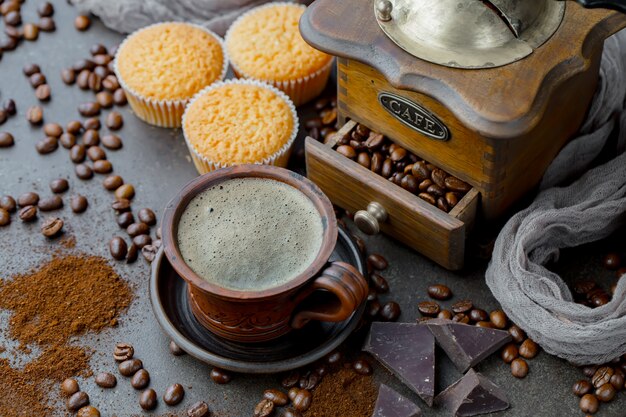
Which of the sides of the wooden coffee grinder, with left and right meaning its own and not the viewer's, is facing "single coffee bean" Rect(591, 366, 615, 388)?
left

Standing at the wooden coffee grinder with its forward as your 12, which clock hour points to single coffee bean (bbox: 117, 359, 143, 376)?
The single coffee bean is roughly at 12 o'clock from the wooden coffee grinder.

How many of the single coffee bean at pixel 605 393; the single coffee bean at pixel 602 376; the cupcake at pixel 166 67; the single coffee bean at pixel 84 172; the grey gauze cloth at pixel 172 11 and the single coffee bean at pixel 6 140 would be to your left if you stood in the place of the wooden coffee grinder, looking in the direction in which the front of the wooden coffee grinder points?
2

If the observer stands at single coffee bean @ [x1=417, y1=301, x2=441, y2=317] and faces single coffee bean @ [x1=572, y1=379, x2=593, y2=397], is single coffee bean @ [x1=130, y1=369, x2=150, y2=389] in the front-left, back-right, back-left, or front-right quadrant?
back-right

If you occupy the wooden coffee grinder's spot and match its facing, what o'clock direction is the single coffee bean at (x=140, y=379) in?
The single coffee bean is roughly at 12 o'clock from the wooden coffee grinder.

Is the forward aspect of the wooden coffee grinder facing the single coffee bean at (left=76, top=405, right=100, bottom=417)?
yes

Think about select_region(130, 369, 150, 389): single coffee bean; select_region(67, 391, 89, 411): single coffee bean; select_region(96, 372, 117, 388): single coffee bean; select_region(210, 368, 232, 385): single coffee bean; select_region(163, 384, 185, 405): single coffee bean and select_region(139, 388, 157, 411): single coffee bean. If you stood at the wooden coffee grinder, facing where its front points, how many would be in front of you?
6

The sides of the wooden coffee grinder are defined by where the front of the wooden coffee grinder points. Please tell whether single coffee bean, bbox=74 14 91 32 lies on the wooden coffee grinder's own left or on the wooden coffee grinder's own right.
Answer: on the wooden coffee grinder's own right

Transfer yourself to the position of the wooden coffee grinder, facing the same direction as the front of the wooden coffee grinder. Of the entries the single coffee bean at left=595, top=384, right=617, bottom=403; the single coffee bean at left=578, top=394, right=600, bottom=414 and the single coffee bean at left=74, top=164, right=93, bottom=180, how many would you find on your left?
2

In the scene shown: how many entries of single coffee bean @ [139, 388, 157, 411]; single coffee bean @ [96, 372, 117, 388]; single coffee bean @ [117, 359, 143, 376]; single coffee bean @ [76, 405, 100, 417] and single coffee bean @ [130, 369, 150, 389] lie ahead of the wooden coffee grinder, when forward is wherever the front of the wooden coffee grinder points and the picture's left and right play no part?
5

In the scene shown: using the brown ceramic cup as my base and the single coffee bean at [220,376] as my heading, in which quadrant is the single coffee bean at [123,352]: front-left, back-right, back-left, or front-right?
front-right

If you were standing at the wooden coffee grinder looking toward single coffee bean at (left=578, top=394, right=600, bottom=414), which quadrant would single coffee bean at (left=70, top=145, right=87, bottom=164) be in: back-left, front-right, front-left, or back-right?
back-right

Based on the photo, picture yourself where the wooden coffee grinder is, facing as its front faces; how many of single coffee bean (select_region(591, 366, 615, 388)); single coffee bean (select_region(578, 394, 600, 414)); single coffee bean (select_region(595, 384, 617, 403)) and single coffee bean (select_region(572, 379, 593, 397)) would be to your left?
4

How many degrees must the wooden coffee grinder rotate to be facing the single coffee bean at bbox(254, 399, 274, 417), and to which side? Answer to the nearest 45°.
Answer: approximately 45° to its left

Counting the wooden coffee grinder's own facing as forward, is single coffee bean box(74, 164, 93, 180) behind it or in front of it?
in front

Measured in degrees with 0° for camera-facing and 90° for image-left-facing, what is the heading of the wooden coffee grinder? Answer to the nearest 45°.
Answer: approximately 45°

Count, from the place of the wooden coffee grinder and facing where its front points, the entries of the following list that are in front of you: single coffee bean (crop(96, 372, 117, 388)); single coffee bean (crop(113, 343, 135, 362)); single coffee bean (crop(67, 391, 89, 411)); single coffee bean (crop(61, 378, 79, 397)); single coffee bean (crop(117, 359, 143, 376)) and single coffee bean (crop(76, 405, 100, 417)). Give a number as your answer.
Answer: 6

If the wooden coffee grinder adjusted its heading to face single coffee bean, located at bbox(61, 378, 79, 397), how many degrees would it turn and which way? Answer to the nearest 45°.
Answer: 0° — it already faces it
